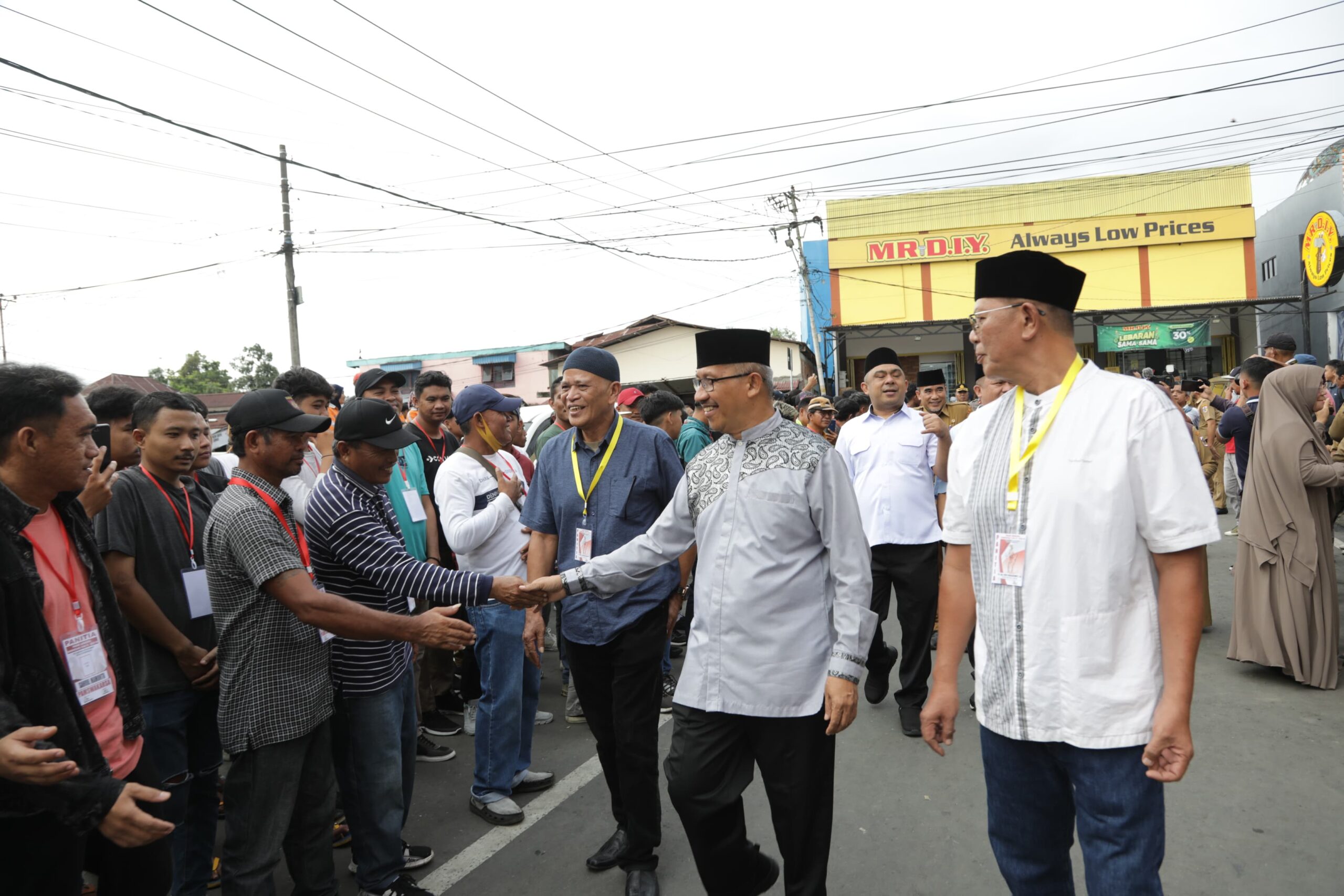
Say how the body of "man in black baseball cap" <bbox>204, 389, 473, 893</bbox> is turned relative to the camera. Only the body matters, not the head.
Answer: to the viewer's right

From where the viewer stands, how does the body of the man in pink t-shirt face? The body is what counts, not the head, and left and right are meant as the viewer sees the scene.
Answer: facing the viewer and to the right of the viewer

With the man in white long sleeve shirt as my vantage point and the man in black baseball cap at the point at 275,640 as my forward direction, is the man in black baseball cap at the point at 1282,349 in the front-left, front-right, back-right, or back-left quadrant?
back-left

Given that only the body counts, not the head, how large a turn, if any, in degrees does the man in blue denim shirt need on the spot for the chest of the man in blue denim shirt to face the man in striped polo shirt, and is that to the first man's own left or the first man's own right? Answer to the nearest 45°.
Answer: approximately 45° to the first man's own right

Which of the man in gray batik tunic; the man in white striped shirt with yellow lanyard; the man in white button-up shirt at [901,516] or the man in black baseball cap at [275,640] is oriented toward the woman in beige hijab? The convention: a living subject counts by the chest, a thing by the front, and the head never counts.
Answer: the man in black baseball cap

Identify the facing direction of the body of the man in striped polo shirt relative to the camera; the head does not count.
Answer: to the viewer's right

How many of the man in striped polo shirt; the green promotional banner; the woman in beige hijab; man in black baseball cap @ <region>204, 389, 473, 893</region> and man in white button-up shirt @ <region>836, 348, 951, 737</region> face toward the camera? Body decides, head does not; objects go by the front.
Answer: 2

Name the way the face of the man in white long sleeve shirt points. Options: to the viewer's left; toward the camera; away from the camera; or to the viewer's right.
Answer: to the viewer's right

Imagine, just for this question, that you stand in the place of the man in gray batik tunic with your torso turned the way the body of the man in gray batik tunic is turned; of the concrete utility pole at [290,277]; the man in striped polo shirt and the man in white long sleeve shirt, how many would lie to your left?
0

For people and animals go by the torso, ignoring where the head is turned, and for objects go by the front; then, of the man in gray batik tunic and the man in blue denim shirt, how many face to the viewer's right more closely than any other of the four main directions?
0

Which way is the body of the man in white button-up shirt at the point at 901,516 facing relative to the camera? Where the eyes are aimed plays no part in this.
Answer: toward the camera

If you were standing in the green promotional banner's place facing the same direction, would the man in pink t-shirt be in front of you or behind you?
in front

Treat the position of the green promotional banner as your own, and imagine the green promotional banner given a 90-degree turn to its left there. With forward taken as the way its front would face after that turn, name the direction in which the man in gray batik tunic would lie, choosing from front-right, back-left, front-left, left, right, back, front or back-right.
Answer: right

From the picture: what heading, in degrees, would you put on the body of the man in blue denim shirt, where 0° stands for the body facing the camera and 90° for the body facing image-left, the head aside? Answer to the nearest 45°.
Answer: approximately 45°

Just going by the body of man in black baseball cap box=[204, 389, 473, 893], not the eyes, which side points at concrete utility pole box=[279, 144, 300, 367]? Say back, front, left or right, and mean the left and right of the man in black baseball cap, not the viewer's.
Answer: left
